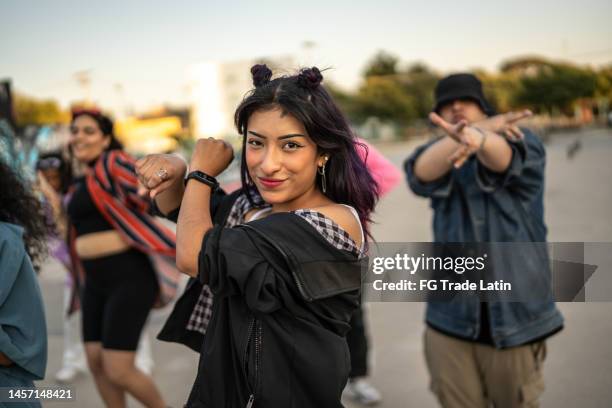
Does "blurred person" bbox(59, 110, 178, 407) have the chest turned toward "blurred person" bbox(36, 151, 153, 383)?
no

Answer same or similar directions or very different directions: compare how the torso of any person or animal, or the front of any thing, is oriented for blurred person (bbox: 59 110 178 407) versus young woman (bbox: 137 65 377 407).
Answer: same or similar directions

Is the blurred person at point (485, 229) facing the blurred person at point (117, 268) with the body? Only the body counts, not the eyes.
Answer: no

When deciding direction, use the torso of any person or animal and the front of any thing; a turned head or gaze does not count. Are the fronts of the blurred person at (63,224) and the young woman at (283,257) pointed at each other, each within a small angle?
no

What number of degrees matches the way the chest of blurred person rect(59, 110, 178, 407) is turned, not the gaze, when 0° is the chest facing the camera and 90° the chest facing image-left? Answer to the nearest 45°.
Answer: approximately 45°

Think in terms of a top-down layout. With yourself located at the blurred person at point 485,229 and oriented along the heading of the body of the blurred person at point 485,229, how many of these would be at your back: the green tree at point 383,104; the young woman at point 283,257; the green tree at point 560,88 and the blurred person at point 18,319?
2

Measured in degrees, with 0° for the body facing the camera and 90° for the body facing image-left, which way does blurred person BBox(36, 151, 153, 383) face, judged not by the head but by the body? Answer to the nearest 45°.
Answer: approximately 45°

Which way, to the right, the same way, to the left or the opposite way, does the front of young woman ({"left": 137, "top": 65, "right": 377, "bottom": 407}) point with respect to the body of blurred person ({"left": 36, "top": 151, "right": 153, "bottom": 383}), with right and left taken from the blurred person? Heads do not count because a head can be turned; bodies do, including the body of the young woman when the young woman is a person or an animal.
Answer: the same way

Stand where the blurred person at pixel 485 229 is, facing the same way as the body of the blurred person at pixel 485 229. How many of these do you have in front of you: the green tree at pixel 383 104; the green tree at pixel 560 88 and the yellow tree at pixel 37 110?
0

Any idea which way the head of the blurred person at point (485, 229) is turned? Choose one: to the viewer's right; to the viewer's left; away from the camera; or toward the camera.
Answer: toward the camera

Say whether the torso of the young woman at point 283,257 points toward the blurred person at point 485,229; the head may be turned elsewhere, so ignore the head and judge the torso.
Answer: no

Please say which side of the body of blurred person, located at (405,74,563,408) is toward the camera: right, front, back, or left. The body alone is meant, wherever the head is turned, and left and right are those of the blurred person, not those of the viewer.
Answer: front

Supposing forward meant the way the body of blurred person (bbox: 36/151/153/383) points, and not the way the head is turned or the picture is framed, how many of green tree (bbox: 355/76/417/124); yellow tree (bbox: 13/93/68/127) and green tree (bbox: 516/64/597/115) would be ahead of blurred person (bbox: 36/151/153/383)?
0
